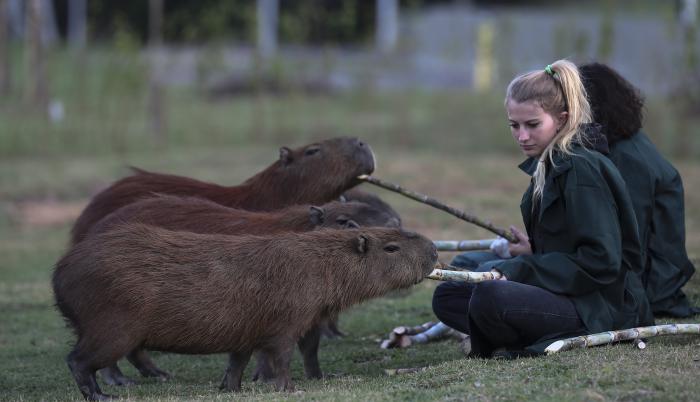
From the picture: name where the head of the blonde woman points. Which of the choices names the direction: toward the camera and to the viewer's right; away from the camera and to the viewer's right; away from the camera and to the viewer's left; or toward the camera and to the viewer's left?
toward the camera and to the viewer's left

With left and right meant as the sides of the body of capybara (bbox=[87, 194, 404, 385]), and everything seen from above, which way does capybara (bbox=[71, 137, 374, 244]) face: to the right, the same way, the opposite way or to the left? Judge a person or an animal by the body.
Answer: the same way

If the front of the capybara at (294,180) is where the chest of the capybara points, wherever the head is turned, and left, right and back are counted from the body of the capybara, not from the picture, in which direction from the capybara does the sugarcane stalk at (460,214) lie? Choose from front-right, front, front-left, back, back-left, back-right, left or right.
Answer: front-right

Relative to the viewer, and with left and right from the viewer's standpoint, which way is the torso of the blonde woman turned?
facing to the left of the viewer

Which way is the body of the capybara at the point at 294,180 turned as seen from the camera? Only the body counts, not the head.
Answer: to the viewer's right

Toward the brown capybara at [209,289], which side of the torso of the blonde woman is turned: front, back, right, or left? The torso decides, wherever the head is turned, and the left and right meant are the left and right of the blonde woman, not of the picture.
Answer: front

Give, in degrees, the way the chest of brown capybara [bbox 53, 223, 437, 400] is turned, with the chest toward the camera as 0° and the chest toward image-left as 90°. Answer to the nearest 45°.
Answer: approximately 270°

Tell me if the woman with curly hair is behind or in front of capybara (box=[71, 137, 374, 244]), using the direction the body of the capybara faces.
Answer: in front

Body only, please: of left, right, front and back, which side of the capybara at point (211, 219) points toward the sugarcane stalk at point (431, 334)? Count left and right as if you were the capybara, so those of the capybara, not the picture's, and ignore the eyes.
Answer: front

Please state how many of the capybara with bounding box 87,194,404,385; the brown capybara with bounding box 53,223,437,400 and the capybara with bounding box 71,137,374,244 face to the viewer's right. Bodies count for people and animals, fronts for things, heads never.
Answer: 3

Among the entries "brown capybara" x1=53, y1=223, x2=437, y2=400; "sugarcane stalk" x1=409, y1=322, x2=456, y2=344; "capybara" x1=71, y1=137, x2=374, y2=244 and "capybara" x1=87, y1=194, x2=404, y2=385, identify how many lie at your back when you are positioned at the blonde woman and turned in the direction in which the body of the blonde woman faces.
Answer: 0

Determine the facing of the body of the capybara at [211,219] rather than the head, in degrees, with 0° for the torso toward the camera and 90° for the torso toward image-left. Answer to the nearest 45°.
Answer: approximately 270°

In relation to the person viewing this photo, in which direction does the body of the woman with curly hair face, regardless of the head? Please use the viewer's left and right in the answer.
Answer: facing away from the viewer and to the left of the viewer
